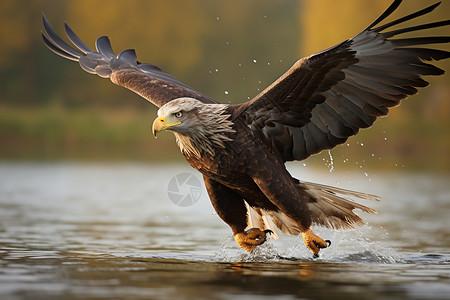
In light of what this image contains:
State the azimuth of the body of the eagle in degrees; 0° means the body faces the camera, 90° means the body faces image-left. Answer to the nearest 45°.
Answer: approximately 45°
